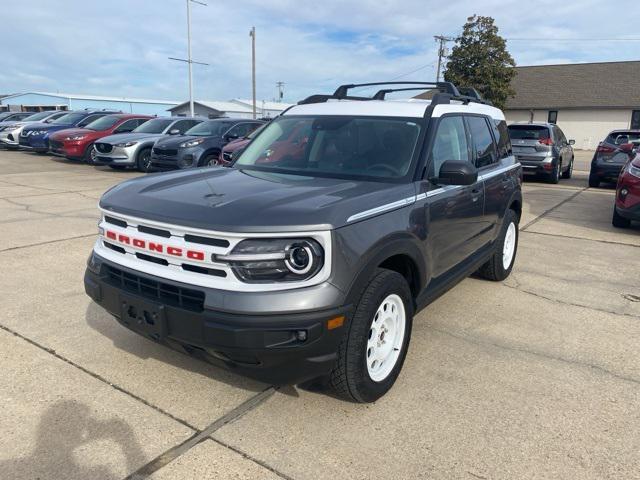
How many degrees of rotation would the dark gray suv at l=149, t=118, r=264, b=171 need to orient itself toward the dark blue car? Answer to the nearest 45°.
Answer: approximately 90° to its right

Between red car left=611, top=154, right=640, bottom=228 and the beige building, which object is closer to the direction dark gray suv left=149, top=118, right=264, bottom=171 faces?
the red car

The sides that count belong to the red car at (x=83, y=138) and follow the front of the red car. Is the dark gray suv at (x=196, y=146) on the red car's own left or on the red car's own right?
on the red car's own left

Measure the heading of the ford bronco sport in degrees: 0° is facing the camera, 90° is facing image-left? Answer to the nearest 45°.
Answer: approximately 45°

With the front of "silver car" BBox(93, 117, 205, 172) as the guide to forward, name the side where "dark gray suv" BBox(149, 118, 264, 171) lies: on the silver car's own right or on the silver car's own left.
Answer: on the silver car's own left

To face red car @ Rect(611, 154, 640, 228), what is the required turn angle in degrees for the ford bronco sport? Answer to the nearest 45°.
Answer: approximately 180°

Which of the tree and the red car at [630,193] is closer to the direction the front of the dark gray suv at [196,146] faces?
the red car
